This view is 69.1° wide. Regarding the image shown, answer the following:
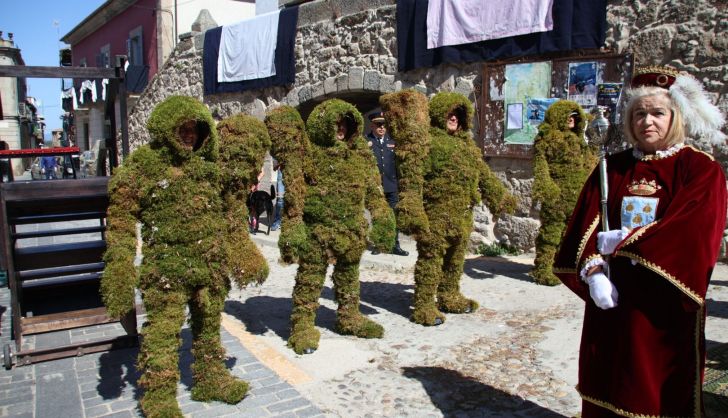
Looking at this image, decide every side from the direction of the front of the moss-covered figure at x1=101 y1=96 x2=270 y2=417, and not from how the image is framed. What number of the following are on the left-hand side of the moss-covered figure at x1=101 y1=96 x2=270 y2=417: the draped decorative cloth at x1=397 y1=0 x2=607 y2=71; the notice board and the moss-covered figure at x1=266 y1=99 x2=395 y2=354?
3

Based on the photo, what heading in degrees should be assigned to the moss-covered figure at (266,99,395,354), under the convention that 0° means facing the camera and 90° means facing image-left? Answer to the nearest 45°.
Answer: approximately 315°

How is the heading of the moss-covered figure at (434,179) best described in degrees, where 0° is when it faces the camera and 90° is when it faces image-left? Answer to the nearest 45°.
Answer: approximately 315°

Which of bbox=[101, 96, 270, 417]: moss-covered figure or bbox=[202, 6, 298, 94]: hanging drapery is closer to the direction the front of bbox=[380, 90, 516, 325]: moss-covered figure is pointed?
the moss-covered figure

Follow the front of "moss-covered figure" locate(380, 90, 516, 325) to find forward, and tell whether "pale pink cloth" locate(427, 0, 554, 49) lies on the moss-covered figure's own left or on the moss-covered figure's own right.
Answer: on the moss-covered figure's own left

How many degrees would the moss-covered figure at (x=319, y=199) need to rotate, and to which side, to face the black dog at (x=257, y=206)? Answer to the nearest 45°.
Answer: approximately 135° to its left

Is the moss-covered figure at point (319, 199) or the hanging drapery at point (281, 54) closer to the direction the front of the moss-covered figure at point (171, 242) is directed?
the moss-covered figure

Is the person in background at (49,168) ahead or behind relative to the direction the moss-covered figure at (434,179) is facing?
behind

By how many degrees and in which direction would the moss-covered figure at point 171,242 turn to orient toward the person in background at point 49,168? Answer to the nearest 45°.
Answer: approximately 135° to its left

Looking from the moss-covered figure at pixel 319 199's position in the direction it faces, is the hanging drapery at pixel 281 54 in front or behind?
behind
